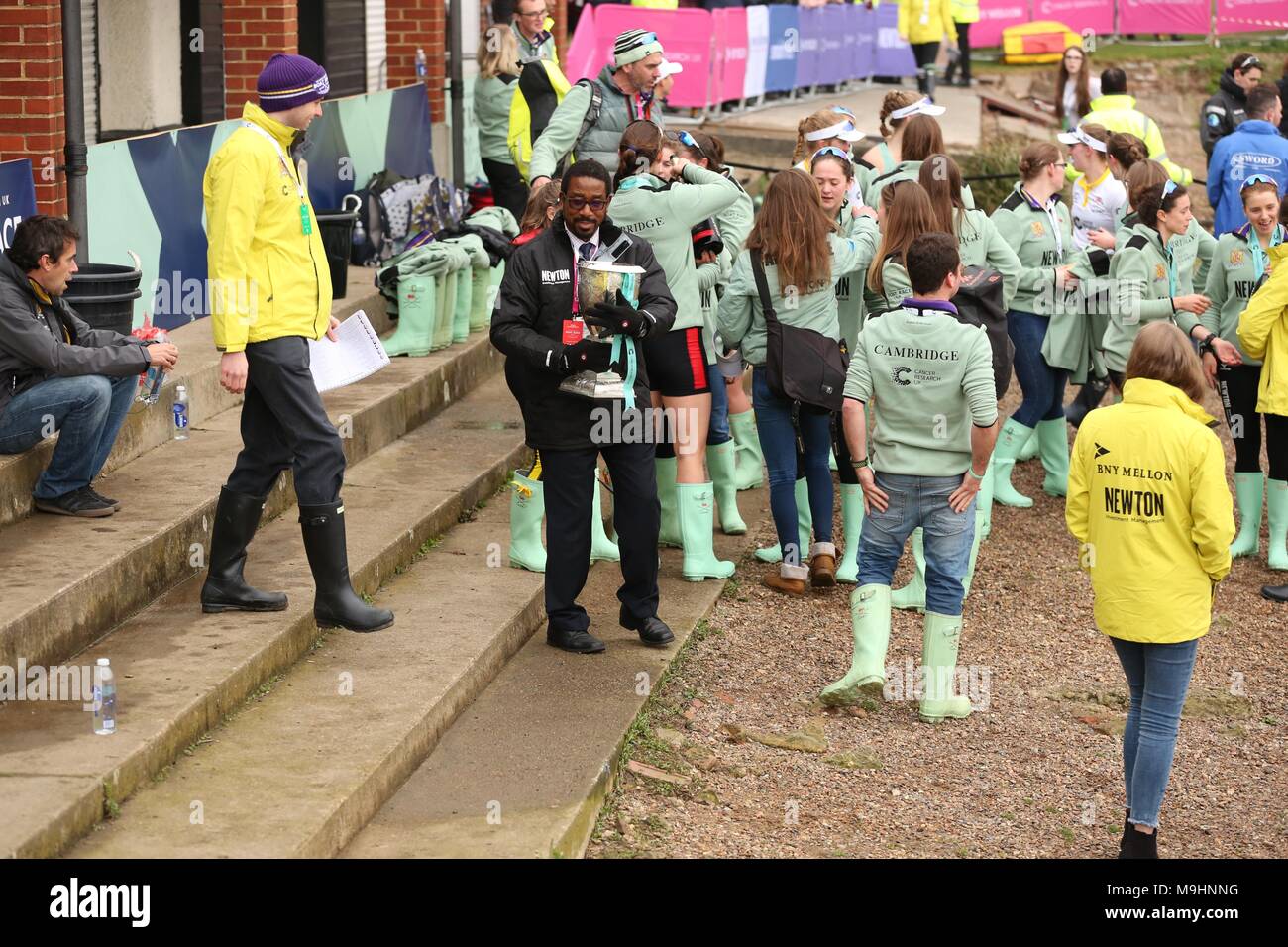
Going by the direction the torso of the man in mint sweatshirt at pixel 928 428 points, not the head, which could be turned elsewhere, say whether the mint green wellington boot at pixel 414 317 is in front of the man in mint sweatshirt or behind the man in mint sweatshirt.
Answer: in front

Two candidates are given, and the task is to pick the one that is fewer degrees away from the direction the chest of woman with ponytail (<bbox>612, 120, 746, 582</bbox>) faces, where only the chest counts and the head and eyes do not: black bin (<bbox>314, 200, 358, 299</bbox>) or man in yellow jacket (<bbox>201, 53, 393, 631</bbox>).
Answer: the black bin

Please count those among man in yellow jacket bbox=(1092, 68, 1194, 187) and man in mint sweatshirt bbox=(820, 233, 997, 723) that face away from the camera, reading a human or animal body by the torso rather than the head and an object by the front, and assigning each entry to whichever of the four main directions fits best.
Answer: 2

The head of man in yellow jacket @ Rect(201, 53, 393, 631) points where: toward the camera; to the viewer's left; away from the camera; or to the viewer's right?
to the viewer's right

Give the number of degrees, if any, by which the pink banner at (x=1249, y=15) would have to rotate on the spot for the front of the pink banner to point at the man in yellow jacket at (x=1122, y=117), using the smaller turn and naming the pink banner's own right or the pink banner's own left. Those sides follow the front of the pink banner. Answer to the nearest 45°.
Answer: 0° — it already faces them

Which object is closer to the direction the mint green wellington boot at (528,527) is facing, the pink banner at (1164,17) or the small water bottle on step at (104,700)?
the small water bottle on step

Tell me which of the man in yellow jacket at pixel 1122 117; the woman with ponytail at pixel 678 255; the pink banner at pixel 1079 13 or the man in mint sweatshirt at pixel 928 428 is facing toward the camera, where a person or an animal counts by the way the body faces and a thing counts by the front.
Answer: the pink banner

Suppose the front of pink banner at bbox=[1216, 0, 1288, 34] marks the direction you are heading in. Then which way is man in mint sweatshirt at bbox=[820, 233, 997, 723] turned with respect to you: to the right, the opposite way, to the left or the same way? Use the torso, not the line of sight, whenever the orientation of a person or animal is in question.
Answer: the opposite way

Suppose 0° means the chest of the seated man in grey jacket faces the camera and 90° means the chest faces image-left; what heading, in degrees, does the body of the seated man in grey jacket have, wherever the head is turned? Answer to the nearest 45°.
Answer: approximately 270°

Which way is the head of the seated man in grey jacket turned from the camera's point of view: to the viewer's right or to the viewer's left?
to the viewer's right

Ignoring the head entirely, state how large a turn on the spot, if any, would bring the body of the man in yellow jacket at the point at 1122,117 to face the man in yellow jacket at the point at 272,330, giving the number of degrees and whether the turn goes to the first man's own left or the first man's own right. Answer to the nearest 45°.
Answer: approximately 180°

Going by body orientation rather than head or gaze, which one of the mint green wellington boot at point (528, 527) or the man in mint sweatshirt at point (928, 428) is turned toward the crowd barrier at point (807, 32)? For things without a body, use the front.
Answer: the man in mint sweatshirt

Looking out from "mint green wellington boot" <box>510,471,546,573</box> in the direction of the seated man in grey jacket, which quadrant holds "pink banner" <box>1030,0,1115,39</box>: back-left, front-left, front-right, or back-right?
back-right

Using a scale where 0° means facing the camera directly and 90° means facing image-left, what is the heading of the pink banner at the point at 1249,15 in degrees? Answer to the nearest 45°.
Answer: approximately 0°

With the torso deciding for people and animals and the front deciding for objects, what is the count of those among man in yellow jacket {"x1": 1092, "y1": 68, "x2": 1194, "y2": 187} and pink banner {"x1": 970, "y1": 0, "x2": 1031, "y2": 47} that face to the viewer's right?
0
